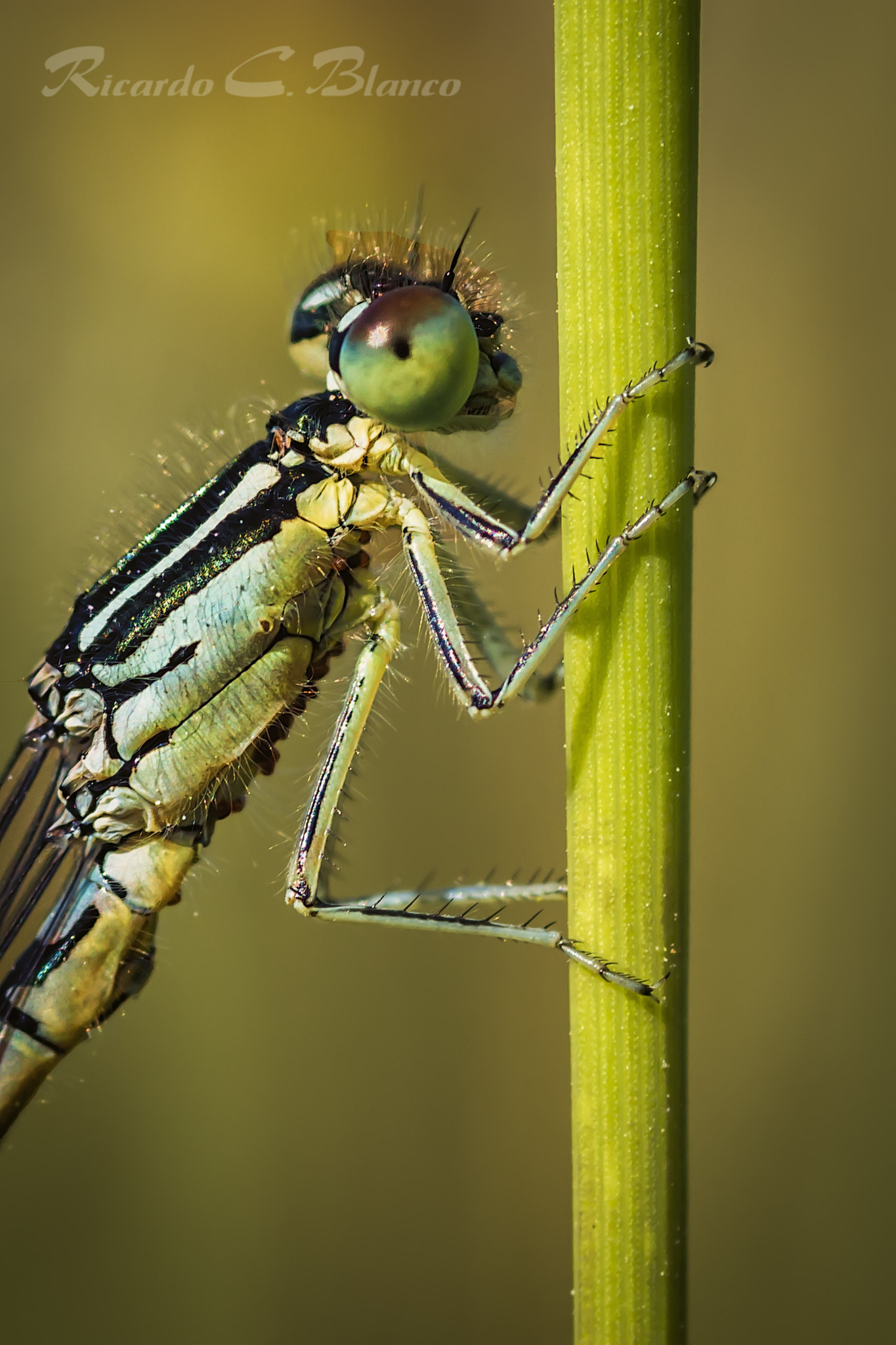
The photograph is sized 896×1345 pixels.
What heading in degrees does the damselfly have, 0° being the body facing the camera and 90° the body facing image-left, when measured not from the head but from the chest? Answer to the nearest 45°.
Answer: approximately 270°
